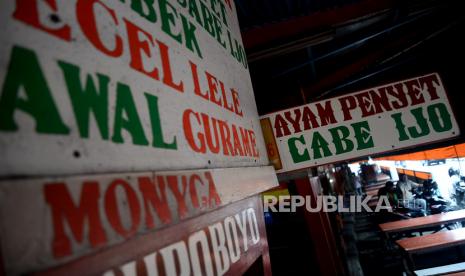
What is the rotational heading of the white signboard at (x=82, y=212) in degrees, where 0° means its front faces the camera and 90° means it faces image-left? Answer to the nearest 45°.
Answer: approximately 315°

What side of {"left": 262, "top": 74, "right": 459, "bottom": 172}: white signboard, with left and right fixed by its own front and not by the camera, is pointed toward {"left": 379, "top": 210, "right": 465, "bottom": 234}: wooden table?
back

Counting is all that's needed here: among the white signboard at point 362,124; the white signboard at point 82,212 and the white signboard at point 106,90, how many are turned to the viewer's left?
0

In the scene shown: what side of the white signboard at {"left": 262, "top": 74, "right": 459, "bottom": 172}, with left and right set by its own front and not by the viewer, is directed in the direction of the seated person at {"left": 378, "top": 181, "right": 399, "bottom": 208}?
back

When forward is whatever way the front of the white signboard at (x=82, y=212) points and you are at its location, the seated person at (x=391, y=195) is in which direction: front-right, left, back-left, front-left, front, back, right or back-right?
left

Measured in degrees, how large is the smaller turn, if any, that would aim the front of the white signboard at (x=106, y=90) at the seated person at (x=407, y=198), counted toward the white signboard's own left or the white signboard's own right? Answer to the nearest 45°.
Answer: approximately 90° to the white signboard's own left

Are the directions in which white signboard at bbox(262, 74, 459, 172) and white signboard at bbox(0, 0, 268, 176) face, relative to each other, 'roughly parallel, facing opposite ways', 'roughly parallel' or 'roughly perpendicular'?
roughly perpendicular

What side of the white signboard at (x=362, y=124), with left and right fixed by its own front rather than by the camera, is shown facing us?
front

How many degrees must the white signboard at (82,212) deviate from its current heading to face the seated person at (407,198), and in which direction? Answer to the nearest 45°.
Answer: approximately 90° to its left

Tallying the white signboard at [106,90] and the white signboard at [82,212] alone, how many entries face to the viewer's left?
0

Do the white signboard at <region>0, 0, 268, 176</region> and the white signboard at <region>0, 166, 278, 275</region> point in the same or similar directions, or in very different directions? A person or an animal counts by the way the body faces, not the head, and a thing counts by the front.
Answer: same or similar directions

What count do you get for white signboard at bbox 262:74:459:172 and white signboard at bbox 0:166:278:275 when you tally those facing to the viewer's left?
0

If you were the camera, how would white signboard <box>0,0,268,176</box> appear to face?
facing the viewer and to the right of the viewer

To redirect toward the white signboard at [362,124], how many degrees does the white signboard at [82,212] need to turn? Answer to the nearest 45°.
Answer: approximately 90° to its left
